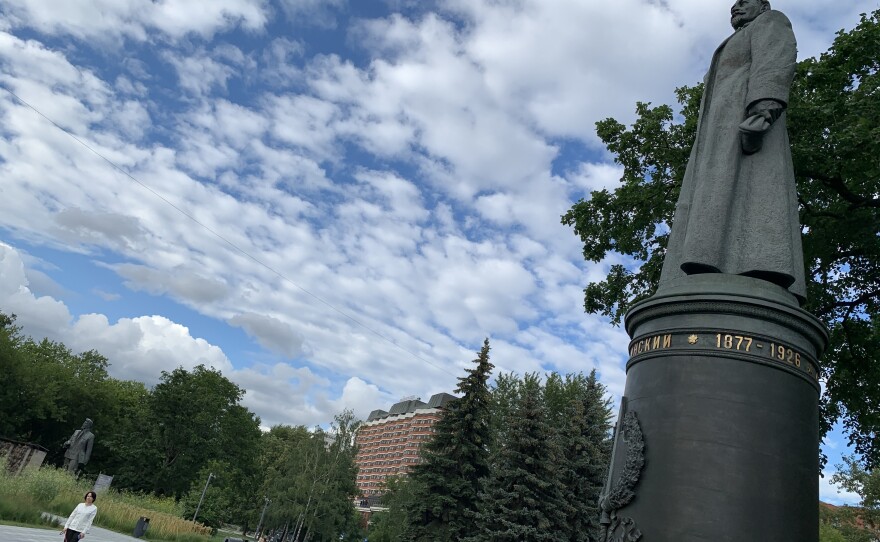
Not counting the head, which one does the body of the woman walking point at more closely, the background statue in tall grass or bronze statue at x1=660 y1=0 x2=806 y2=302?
the bronze statue

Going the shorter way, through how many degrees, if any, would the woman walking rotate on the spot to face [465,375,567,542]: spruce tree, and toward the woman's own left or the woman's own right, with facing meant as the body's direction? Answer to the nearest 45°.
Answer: approximately 135° to the woman's own left

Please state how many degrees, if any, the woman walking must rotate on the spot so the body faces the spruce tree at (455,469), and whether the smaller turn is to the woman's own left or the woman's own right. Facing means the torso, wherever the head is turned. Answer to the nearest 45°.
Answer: approximately 135° to the woman's own left

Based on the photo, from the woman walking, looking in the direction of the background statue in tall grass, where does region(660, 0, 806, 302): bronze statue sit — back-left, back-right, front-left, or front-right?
back-right

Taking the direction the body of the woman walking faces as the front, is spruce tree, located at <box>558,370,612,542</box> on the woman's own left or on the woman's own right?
on the woman's own left

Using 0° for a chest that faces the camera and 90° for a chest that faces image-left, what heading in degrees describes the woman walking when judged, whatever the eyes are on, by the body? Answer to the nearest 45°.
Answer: approximately 0°

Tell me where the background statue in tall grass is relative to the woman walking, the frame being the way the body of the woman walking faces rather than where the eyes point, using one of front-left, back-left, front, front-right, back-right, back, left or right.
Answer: back

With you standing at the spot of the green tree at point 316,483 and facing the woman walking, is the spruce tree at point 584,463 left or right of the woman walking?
left

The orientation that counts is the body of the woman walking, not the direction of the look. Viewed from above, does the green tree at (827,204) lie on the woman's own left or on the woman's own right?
on the woman's own left

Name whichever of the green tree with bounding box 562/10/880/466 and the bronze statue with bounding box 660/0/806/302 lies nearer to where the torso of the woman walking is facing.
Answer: the bronze statue
